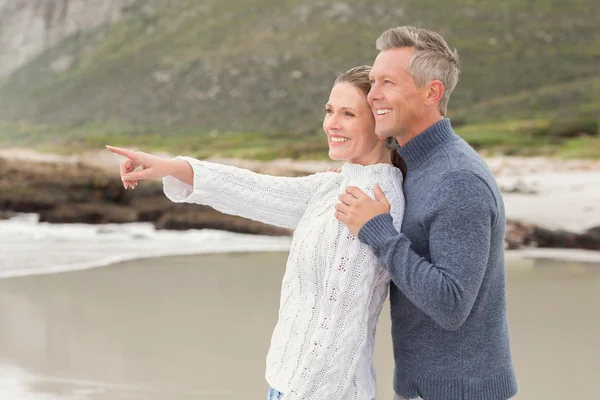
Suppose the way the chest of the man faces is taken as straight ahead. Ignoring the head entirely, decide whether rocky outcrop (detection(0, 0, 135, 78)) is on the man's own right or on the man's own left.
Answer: on the man's own right

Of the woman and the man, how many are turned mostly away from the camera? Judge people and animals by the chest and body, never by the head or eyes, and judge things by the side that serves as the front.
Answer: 0

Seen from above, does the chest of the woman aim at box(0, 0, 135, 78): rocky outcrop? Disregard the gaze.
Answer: no

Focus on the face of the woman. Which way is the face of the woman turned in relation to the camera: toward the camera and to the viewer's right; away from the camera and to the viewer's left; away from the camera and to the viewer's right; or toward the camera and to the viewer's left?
toward the camera and to the viewer's left

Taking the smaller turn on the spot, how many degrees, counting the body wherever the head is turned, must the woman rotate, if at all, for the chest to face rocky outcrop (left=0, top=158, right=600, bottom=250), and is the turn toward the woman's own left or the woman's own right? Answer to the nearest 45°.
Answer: approximately 135° to the woman's own right

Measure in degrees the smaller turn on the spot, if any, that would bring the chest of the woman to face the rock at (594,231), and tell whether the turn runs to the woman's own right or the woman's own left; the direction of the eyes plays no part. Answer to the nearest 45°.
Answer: approximately 180°

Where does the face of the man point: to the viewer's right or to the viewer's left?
to the viewer's left

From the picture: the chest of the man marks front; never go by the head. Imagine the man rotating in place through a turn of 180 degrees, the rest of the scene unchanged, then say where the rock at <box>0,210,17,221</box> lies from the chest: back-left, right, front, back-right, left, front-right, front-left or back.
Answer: back-left

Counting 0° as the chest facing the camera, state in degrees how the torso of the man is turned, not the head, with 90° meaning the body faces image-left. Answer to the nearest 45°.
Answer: approximately 90°

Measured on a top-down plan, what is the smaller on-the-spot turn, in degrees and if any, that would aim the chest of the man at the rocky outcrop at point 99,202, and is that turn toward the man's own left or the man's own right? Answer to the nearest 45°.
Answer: approximately 45° to the man's own right

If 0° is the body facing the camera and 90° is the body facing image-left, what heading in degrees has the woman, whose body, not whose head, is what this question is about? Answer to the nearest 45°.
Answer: approximately 45°

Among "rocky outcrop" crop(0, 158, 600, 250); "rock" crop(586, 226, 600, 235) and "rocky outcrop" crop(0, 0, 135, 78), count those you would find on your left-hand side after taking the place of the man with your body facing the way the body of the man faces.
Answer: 0
